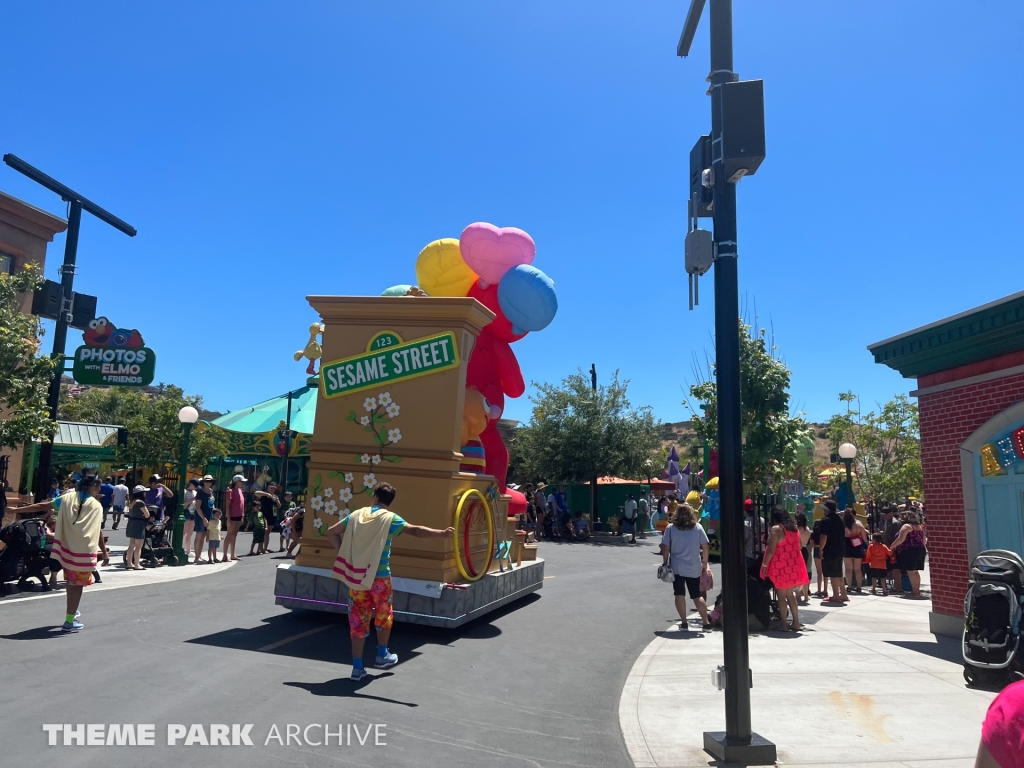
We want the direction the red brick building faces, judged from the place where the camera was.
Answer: facing the viewer and to the left of the viewer

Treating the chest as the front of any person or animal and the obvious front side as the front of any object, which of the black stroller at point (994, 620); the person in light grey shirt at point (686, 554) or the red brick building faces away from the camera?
the person in light grey shirt

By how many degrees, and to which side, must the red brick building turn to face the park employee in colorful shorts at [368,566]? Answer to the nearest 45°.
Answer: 0° — it already faces them

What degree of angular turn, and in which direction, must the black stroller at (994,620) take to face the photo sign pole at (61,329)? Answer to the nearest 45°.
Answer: approximately 90° to its right

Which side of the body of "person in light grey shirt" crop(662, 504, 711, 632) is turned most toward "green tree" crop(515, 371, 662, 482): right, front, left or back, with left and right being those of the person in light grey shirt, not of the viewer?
front

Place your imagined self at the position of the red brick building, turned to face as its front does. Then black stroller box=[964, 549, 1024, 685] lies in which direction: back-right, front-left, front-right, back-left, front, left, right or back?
front-left

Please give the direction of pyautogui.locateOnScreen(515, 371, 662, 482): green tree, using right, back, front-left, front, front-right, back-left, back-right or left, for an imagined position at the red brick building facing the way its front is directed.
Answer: right

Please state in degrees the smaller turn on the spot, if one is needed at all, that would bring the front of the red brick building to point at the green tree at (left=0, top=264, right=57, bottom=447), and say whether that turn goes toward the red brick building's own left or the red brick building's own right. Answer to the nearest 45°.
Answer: approximately 45° to the red brick building's own right

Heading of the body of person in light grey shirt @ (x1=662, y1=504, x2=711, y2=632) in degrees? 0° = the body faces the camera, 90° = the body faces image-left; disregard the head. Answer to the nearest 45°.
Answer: approximately 180°

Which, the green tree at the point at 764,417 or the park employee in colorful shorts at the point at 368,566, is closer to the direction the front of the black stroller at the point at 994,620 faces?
the park employee in colorful shorts

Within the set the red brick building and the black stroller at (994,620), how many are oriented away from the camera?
0

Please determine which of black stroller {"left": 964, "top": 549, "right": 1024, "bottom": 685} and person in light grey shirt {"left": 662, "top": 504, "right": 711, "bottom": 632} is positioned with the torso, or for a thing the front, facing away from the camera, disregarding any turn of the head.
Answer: the person in light grey shirt
